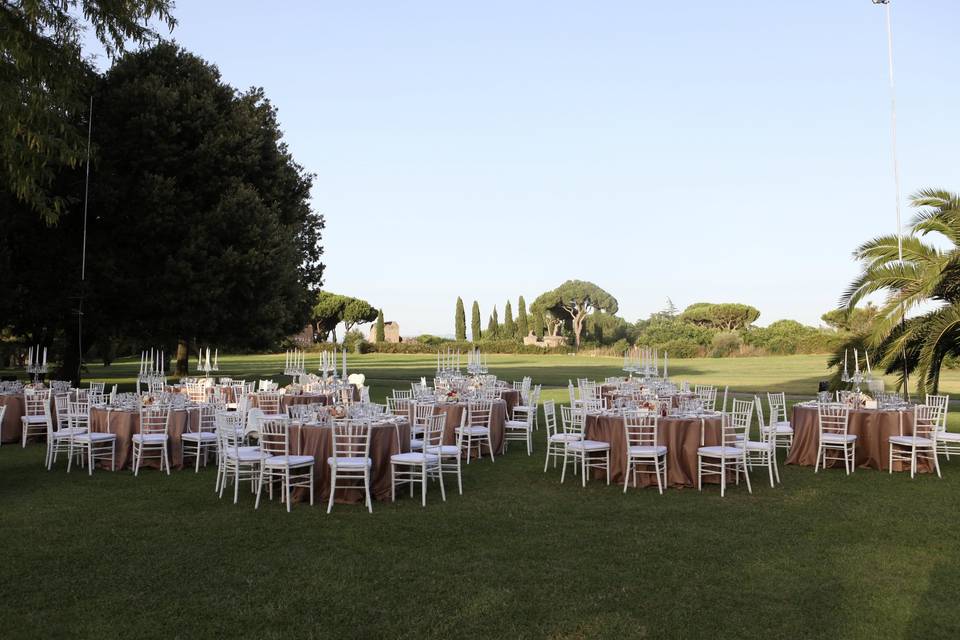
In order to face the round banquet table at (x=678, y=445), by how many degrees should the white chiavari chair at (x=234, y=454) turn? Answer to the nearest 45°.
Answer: approximately 45° to its right

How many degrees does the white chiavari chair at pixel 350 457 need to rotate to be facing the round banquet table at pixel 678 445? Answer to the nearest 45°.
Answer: approximately 90° to its right

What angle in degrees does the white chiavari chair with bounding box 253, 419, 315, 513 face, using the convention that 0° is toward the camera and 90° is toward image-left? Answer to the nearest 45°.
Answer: approximately 225°

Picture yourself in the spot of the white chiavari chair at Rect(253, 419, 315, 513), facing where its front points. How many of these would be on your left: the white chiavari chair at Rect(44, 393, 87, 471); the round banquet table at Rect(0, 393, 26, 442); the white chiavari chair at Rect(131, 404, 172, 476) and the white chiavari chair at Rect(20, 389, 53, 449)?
4

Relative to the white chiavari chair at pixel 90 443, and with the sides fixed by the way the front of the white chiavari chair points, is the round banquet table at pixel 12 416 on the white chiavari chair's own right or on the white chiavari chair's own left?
on the white chiavari chair's own left

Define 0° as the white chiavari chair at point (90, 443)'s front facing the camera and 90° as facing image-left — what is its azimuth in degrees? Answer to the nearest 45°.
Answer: approximately 225°

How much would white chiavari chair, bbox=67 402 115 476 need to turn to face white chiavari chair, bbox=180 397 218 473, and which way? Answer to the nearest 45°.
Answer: approximately 45° to its right

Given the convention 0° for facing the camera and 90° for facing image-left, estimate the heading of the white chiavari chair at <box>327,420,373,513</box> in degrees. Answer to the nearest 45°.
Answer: approximately 180°
